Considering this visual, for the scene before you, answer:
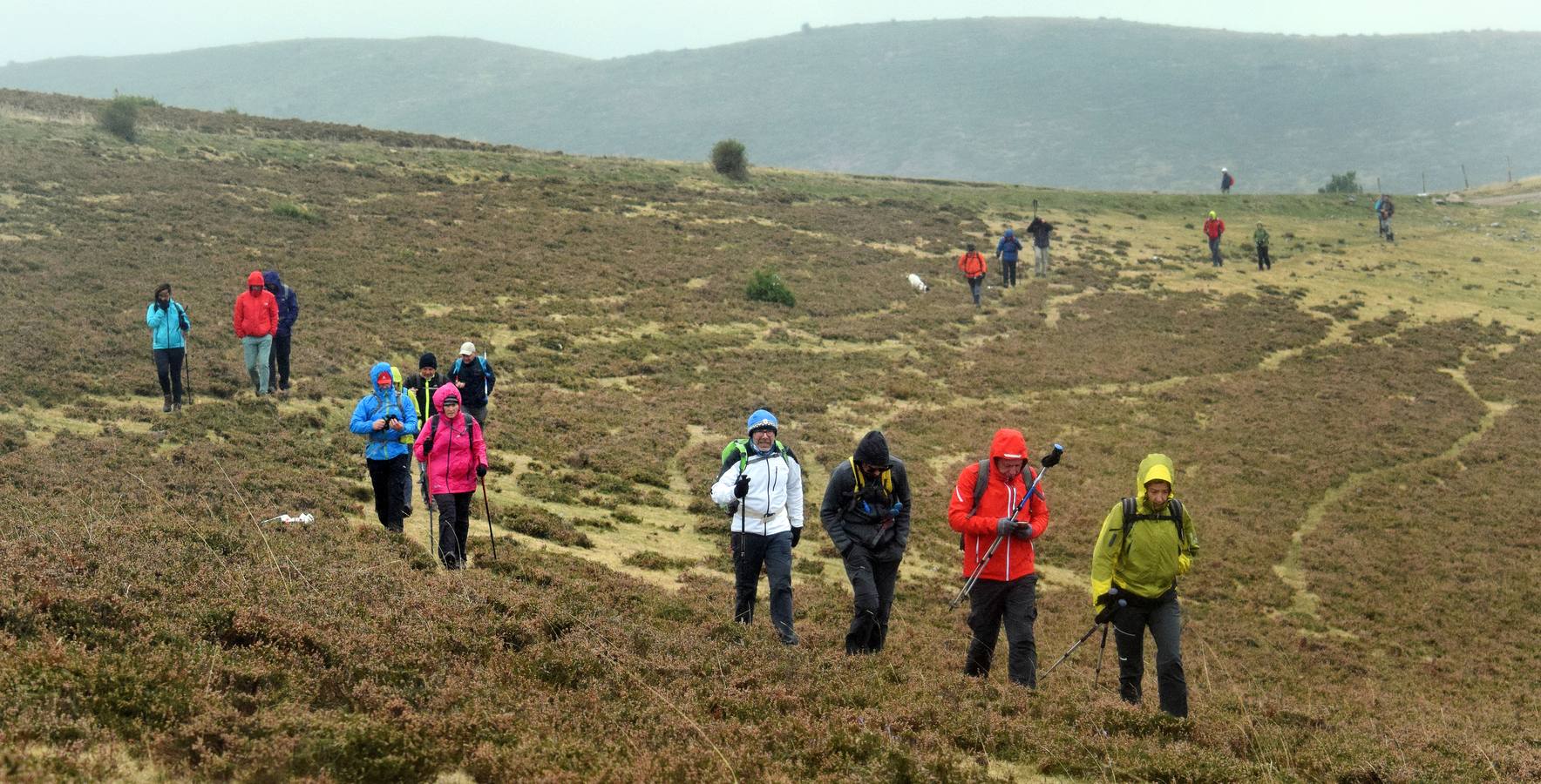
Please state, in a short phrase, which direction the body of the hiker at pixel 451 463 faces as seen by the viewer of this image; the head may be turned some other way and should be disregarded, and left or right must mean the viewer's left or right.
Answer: facing the viewer

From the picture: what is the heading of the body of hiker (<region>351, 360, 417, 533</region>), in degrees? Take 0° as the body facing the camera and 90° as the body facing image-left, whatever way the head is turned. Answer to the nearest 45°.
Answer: approximately 0°

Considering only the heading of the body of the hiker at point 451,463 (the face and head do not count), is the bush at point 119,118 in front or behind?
behind

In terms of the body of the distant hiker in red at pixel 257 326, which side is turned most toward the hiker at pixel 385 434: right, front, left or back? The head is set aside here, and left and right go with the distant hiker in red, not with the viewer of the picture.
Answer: front

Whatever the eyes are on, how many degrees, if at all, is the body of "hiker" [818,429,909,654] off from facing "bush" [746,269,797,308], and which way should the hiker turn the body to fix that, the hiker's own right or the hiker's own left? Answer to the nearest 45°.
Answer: approximately 180°

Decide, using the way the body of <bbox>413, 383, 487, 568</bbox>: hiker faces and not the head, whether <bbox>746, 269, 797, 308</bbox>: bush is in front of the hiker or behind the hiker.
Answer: behind

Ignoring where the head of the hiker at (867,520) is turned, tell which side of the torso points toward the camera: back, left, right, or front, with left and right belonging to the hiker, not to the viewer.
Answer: front

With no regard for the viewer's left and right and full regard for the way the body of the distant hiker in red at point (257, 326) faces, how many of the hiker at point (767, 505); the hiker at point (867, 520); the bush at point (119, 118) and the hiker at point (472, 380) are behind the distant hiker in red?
1

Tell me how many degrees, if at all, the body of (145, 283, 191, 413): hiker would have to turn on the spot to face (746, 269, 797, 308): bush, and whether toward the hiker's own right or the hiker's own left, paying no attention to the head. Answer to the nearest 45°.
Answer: approximately 135° to the hiker's own left

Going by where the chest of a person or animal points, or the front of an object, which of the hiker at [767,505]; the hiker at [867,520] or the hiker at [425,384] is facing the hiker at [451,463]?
the hiker at [425,384]

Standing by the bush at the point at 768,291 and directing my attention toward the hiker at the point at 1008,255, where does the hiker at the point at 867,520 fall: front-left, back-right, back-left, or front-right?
back-right

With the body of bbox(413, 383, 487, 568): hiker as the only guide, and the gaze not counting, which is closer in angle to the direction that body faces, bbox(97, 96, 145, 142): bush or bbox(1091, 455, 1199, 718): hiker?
the hiker

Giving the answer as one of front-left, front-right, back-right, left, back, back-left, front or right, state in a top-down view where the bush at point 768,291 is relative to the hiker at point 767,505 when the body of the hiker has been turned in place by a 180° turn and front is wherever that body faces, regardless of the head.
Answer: front

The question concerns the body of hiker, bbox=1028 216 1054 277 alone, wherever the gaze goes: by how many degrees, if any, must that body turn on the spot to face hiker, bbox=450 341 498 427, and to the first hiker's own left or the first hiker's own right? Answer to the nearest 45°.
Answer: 0° — they already face them
